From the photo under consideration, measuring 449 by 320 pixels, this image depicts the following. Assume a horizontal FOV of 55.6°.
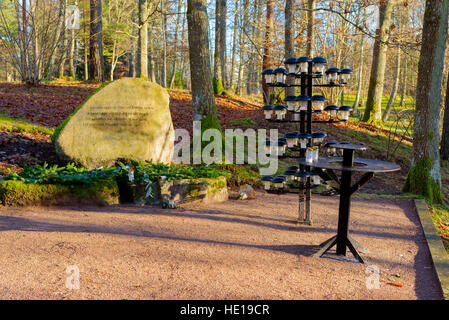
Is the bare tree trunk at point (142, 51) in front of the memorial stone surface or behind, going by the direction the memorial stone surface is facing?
behind

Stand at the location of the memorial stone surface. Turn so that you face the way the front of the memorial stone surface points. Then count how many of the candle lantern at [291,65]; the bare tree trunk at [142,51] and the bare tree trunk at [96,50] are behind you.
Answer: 2

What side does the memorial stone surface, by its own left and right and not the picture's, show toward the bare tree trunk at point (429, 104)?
left

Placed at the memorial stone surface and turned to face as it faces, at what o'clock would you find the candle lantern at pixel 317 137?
The candle lantern is roughly at 11 o'clock from the memorial stone surface.

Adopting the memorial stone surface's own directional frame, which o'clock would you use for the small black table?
The small black table is roughly at 11 o'clock from the memorial stone surface.

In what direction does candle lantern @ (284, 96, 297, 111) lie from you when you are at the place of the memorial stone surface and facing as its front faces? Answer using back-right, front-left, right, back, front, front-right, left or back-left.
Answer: front-left

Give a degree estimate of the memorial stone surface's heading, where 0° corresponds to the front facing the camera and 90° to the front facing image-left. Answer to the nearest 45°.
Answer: approximately 0°

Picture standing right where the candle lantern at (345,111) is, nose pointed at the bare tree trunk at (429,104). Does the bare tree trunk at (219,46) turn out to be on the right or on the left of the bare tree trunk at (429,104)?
left

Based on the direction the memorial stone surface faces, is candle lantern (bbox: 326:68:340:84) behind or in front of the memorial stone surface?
in front

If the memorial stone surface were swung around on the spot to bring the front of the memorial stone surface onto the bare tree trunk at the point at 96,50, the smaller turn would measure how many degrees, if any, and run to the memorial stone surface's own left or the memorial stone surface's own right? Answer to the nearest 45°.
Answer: approximately 180°

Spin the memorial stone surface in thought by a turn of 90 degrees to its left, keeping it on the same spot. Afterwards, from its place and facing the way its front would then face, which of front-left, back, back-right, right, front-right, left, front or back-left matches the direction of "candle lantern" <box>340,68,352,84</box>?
front-right

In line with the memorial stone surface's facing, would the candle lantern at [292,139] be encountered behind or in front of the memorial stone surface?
in front

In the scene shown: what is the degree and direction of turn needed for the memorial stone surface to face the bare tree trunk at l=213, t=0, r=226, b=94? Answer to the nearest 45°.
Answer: approximately 135° to its left
